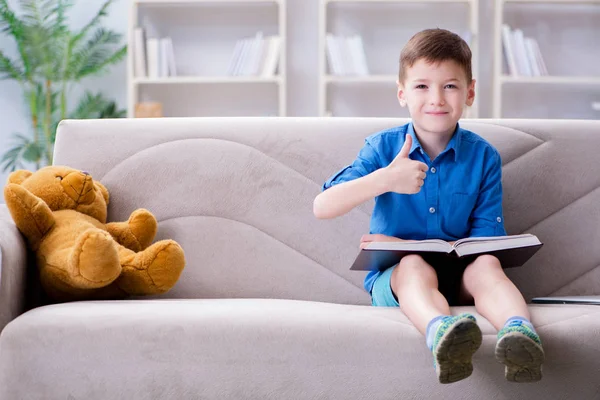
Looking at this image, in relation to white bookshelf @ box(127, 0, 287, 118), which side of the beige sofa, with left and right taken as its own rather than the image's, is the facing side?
back

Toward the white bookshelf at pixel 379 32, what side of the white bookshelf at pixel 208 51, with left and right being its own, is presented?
left

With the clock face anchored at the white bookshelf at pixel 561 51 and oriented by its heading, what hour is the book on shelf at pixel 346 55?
The book on shelf is roughly at 2 o'clock from the white bookshelf.

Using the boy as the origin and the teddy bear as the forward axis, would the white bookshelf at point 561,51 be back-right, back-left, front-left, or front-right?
back-right

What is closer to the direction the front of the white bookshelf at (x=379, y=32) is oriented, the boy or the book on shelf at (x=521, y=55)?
the boy

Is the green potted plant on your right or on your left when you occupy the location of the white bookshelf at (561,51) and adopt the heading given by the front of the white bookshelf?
on your right

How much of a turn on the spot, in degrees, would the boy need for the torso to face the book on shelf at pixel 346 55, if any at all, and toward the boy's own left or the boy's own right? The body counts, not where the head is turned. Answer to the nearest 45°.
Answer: approximately 180°

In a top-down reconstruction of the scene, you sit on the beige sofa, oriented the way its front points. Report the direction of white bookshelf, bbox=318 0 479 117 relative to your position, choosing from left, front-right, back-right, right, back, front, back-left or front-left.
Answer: back

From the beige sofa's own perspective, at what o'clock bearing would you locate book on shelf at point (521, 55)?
The book on shelf is roughly at 7 o'clock from the beige sofa.
